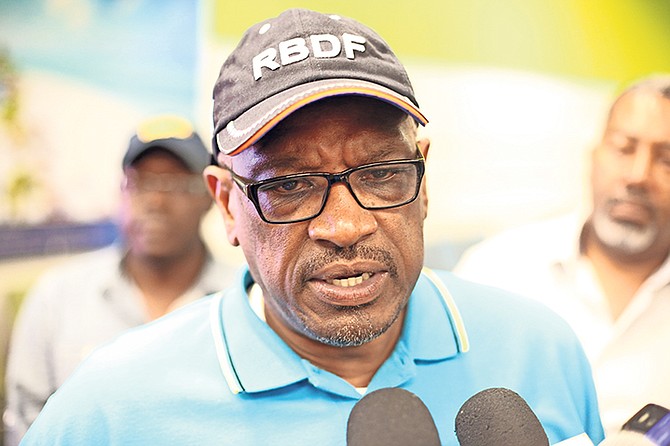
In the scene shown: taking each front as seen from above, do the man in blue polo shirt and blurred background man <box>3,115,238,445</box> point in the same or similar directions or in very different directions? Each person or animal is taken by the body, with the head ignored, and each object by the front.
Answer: same or similar directions

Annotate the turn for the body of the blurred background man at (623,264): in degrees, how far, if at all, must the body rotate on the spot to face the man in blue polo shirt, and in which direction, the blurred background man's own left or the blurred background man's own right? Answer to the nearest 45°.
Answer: approximately 45° to the blurred background man's own right

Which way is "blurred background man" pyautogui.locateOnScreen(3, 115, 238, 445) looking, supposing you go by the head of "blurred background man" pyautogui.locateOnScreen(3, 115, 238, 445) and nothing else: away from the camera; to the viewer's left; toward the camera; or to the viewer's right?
toward the camera

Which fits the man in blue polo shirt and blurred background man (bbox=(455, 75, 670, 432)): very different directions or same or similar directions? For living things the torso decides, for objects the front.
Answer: same or similar directions

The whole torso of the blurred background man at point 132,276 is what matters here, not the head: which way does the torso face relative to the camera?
toward the camera

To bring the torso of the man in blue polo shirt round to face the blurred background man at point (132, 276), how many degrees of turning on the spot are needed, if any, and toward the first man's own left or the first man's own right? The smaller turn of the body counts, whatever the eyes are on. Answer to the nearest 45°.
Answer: approximately 135° to the first man's own right

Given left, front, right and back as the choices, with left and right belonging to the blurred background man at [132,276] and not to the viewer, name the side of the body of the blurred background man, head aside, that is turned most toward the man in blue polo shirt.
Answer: front

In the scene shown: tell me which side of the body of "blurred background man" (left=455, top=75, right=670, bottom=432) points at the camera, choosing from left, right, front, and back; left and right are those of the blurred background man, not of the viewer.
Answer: front
